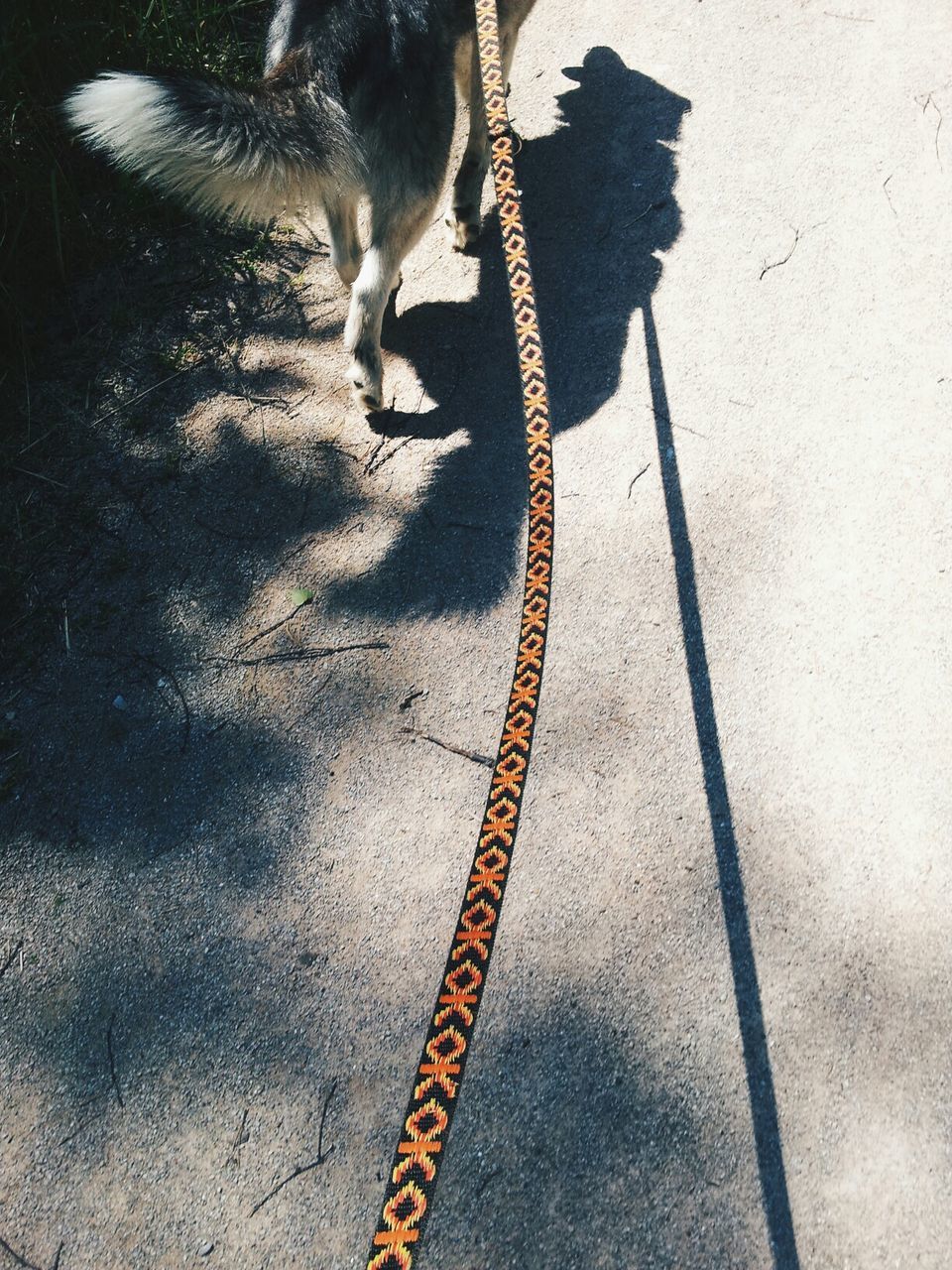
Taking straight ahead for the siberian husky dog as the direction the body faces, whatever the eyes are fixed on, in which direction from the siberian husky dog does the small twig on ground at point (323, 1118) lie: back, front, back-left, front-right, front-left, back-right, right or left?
back-right

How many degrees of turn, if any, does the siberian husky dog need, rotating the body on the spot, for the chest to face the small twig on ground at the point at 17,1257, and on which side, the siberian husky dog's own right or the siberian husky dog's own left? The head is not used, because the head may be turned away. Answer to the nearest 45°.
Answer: approximately 135° to the siberian husky dog's own right

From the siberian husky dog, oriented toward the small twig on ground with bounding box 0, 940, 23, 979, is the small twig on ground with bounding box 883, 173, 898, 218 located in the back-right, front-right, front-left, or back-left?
back-left

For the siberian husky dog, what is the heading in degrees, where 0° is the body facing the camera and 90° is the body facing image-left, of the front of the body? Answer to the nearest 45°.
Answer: approximately 225°
